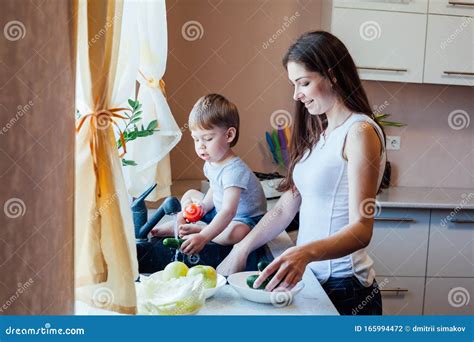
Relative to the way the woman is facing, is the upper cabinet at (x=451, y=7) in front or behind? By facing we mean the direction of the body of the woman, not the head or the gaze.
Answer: behind

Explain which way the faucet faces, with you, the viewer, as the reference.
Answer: facing to the right of the viewer

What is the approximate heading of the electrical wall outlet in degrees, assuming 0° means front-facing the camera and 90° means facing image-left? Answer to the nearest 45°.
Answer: approximately 0°

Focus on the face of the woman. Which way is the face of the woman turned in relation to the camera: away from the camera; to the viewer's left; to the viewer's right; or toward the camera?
to the viewer's left

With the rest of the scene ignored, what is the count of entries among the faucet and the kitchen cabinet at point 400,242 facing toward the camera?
1
